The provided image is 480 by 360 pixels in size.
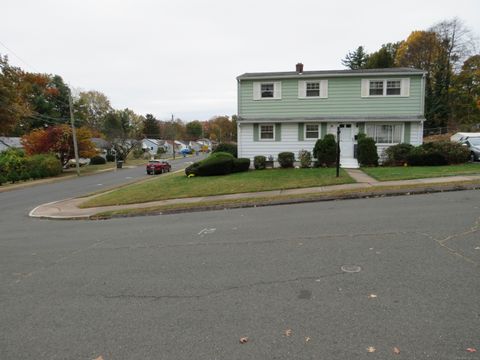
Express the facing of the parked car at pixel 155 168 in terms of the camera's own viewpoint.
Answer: facing away from the viewer and to the right of the viewer

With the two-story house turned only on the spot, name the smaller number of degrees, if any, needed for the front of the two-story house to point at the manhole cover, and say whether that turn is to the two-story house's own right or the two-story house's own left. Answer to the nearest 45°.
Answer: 0° — it already faces it

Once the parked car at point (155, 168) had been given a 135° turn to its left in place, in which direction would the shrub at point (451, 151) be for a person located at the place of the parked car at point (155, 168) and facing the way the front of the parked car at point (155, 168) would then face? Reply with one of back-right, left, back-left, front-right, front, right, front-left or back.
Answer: back-left

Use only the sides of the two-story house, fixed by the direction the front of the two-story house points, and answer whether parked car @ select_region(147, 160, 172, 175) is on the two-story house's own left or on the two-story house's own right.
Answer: on the two-story house's own right

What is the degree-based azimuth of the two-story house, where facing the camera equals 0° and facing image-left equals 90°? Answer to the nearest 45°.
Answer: approximately 0°

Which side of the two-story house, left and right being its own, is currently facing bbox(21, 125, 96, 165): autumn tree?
right

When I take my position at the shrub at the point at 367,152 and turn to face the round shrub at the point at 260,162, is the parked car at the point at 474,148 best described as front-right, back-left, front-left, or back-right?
back-right

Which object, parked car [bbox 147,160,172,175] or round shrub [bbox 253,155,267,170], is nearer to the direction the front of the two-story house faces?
the round shrub

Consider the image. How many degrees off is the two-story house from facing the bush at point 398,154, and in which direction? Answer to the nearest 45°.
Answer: approximately 45° to its left
